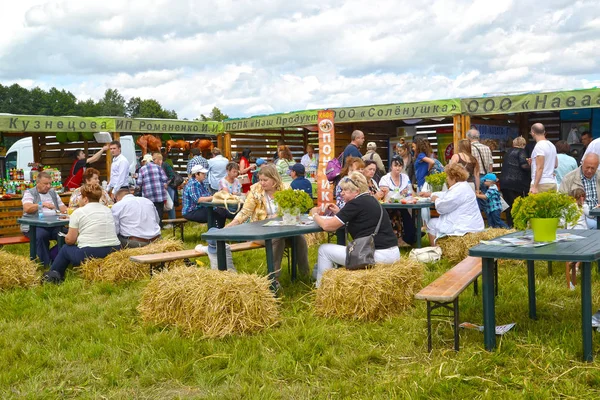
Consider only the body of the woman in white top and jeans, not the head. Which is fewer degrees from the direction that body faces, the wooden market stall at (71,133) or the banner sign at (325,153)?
the wooden market stall

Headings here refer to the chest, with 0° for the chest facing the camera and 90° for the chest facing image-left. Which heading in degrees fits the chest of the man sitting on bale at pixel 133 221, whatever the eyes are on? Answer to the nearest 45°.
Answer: approximately 135°

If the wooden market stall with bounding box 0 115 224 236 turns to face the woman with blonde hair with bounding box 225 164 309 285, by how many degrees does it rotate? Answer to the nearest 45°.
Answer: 0° — it already faces them

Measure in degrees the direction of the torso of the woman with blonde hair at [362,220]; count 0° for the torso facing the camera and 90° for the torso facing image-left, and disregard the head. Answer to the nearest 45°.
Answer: approximately 90°

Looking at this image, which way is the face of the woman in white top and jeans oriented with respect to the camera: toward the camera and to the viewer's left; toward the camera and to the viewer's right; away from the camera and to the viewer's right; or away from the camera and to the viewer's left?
away from the camera and to the viewer's left

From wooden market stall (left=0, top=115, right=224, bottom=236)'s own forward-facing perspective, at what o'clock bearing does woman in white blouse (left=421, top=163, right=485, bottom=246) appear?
The woman in white blouse is roughly at 11 o'clock from the wooden market stall.

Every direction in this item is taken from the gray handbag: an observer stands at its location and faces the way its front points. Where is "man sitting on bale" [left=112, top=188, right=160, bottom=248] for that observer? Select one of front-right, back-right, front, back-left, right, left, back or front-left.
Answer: back-right

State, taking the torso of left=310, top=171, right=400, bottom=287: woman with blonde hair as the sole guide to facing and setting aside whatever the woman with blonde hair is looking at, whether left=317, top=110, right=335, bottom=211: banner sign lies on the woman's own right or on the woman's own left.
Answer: on the woman's own right

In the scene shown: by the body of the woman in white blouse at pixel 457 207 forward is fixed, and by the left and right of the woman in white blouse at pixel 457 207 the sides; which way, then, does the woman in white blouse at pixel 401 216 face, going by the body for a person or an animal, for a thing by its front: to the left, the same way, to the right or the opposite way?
to the left

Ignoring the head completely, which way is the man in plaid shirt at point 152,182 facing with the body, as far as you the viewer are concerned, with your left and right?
facing away from the viewer

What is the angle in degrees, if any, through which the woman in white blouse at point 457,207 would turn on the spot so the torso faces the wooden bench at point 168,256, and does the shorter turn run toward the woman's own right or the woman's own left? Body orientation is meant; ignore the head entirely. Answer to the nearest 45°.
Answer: approximately 45° to the woman's own left
